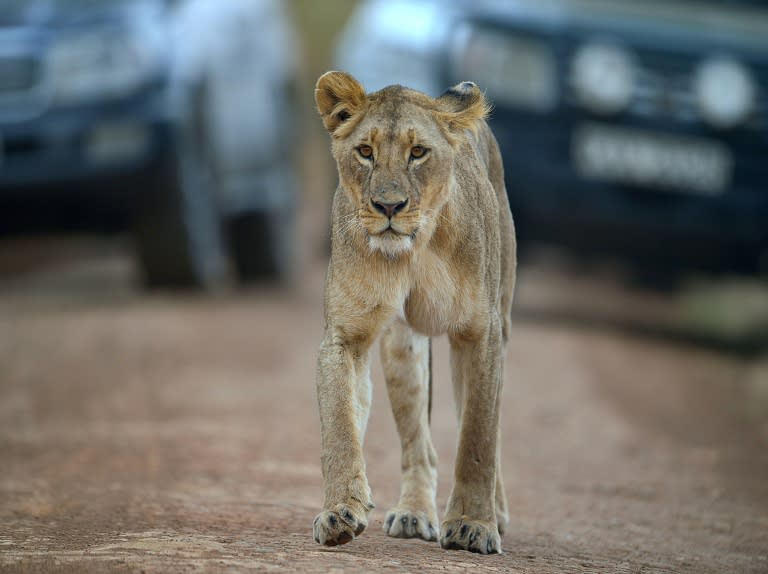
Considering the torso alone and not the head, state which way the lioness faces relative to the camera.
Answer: toward the camera

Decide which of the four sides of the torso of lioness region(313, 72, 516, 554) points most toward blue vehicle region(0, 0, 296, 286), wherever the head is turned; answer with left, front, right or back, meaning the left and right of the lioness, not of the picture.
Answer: back

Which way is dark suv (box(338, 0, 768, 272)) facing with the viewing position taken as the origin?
facing the viewer and to the right of the viewer

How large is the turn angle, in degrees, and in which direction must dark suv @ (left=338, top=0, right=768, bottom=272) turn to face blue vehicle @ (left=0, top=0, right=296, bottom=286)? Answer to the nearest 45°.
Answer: approximately 135° to its right

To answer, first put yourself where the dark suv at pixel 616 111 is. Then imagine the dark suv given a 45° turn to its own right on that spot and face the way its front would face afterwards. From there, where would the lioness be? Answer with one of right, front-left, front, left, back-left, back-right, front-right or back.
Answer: front
